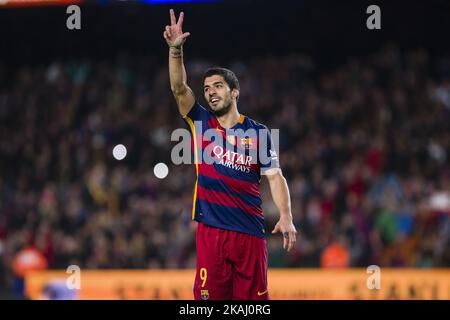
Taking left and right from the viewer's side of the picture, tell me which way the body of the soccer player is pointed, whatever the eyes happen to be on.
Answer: facing the viewer
